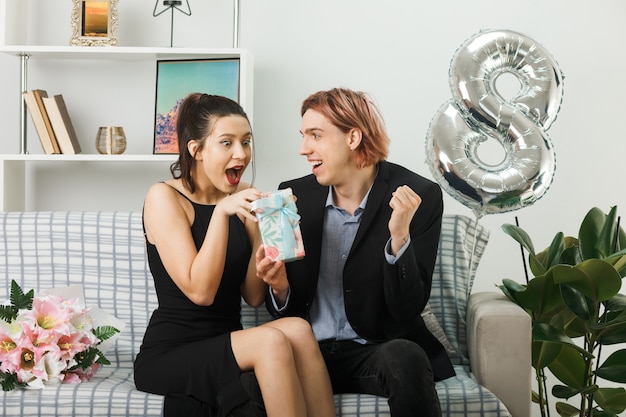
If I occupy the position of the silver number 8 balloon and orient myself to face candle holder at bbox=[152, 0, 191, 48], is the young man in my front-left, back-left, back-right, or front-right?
front-left

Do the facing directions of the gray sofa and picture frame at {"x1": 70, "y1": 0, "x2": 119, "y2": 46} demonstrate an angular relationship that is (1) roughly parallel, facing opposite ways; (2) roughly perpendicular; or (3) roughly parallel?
roughly parallel

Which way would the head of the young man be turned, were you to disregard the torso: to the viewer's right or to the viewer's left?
to the viewer's left

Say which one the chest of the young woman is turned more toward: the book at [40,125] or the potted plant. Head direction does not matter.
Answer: the potted plant

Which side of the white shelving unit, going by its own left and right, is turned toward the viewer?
front

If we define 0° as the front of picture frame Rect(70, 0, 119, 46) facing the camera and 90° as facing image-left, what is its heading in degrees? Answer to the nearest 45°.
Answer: approximately 0°

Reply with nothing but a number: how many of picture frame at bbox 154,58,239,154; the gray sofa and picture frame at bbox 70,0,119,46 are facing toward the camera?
3

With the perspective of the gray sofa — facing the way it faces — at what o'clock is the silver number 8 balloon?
The silver number 8 balloon is roughly at 9 o'clock from the gray sofa.

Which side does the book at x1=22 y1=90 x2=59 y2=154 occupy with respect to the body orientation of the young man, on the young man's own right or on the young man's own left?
on the young man's own right

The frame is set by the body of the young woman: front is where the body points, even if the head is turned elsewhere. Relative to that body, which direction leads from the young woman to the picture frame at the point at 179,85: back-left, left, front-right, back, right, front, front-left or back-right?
back-left

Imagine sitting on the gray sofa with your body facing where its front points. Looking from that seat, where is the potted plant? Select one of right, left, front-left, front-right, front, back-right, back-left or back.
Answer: left

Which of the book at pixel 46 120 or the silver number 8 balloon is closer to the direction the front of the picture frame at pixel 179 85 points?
the silver number 8 balloon

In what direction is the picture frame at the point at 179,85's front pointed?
toward the camera

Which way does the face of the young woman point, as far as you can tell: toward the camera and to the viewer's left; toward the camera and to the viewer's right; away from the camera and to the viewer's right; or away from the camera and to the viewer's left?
toward the camera and to the viewer's right
